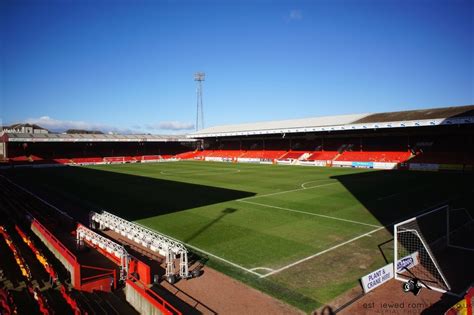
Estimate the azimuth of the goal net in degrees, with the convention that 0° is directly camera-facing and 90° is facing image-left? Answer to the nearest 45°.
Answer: approximately 135°
